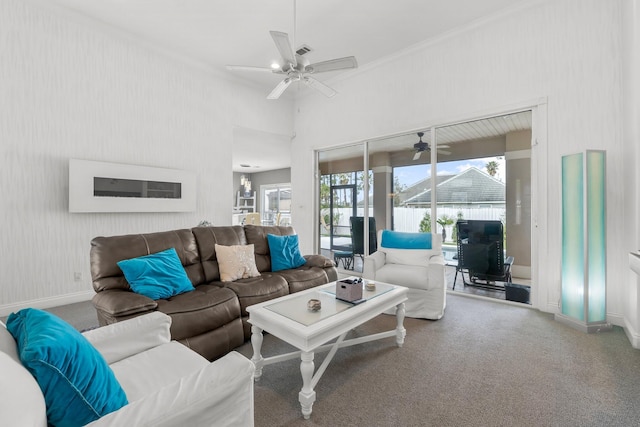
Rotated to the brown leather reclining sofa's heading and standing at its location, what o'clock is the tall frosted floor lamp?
The tall frosted floor lamp is roughly at 11 o'clock from the brown leather reclining sofa.

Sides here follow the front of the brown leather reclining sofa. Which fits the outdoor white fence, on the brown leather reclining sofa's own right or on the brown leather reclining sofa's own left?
on the brown leather reclining sofa's own left

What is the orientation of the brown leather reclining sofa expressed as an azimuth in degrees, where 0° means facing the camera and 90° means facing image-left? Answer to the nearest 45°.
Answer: approximately 315°

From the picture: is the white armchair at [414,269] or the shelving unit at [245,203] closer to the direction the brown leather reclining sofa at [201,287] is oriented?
the white armchair

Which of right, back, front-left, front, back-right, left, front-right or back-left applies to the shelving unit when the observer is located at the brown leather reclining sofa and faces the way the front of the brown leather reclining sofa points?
back-left

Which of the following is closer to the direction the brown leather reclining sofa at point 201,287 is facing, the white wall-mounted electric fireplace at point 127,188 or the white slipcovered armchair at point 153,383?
the white slipcovered armchair

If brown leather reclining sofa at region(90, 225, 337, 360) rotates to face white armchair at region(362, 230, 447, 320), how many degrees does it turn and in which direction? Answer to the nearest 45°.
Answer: approximately 45° to its left

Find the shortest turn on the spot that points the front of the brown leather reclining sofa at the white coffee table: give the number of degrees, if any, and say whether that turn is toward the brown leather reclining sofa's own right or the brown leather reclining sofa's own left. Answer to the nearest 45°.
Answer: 0° — it already faces it

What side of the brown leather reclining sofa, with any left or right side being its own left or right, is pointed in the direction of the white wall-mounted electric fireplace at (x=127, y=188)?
back

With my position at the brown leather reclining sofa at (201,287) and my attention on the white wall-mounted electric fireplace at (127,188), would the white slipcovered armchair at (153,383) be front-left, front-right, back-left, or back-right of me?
back-left
